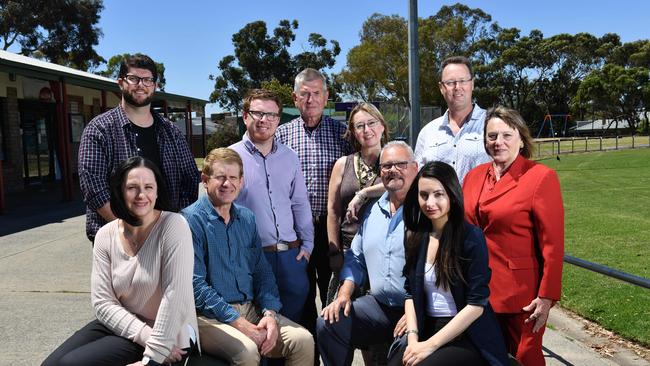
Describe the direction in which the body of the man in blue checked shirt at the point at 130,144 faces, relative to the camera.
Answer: toward the camera

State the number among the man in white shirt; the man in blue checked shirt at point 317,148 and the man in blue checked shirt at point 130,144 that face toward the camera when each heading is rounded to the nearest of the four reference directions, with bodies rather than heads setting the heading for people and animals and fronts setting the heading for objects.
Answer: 3

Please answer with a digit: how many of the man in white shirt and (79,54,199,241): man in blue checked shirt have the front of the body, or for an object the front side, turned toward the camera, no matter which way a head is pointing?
2

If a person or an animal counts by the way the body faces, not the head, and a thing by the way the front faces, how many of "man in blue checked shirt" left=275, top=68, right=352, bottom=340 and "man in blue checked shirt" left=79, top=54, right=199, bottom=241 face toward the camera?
2

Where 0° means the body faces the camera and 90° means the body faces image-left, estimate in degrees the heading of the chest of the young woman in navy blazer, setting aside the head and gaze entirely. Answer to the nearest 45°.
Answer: approximately 45°

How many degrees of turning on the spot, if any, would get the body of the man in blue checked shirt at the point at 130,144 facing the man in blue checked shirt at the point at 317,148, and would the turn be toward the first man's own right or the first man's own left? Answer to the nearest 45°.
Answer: approximately 90° to the first man's own left

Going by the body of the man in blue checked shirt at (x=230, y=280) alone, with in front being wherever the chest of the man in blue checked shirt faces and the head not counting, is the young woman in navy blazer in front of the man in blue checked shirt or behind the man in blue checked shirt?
in front

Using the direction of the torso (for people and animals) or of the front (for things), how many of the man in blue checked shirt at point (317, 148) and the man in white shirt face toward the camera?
2

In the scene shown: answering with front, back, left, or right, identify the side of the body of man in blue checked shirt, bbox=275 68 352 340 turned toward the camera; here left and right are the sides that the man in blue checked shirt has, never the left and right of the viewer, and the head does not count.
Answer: front

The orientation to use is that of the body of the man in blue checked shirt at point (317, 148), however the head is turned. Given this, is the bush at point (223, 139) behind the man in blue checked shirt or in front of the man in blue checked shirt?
behind

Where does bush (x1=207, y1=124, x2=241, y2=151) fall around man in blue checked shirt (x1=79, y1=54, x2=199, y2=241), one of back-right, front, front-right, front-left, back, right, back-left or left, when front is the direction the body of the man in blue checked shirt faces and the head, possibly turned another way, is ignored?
back

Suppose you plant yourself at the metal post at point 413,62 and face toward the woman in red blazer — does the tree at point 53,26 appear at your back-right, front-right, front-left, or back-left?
back-right
